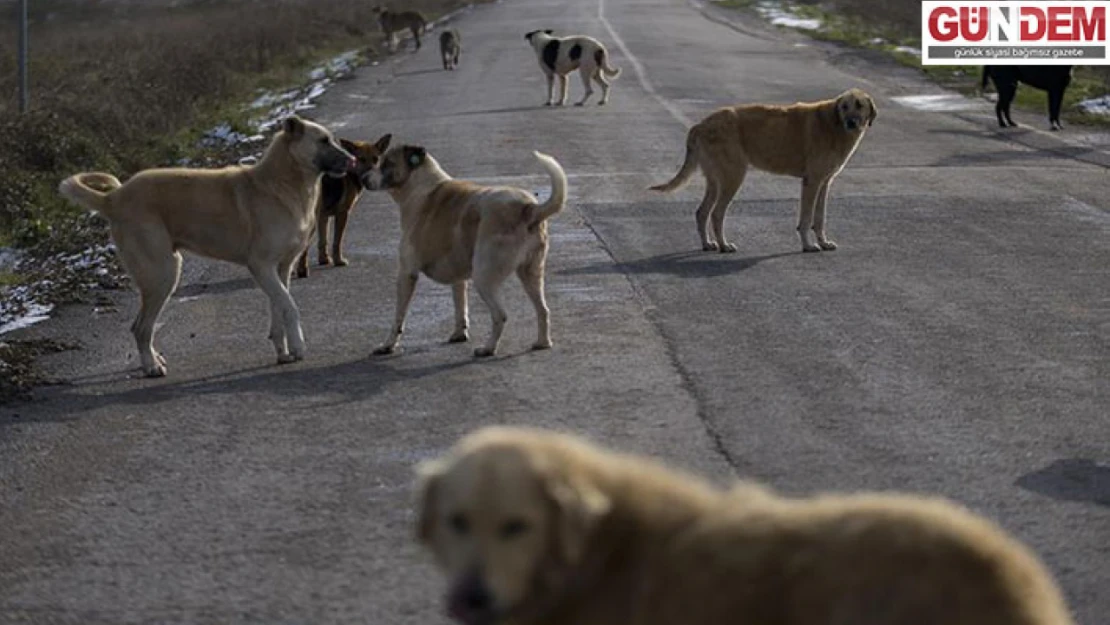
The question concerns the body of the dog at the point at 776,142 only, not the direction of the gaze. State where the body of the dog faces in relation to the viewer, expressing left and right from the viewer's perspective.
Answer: facing to the right of the viewer

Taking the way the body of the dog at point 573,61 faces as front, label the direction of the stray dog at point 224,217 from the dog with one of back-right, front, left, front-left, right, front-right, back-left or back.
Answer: left

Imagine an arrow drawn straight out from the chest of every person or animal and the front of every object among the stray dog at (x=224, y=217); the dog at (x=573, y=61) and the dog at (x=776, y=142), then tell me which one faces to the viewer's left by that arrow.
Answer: the dog at (x=573, y=61)

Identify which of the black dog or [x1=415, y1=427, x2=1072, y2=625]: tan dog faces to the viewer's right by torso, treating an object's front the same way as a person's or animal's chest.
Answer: the black dog

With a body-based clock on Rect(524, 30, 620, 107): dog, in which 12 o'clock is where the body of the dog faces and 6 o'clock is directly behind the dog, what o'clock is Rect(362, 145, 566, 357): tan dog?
The tan dog is roughly at 9 o'clock from the dog.

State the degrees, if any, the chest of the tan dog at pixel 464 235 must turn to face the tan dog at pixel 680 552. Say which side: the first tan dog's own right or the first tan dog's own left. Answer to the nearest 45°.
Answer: approximately 135° to the first tan dog's own left

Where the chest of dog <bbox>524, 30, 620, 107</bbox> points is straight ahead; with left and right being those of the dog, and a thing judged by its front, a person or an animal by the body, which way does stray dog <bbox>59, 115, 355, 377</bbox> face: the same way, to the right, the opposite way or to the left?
the opposite way

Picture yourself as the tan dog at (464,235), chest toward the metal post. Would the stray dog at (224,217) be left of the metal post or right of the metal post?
left

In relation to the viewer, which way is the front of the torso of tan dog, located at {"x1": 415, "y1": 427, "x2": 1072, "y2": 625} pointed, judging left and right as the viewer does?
facing to the left of the viewer

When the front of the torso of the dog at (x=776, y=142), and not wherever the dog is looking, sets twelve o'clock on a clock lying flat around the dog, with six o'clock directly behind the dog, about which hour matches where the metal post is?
The metal post is roughly at 7 o'clock from the dog.

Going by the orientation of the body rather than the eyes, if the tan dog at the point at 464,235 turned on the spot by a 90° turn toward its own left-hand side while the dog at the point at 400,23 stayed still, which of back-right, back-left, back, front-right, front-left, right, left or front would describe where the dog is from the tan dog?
back-right

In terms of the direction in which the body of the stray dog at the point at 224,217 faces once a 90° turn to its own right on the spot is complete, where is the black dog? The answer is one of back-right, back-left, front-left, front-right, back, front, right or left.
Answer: back-left
